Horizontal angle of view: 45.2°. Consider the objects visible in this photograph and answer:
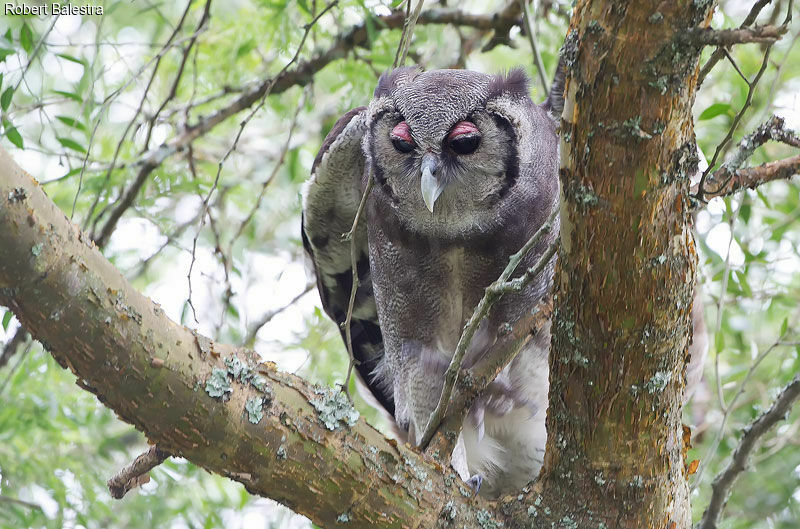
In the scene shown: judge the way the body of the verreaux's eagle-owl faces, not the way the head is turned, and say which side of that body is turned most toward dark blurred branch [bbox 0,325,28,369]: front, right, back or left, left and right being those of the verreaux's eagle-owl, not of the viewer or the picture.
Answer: right

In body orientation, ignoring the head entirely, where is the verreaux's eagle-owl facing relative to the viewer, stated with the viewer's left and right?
facing the viewer

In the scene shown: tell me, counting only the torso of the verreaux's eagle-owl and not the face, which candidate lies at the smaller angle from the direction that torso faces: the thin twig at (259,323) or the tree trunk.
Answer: the tree trunk

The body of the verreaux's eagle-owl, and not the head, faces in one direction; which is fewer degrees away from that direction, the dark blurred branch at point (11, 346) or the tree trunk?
the tree trunk
